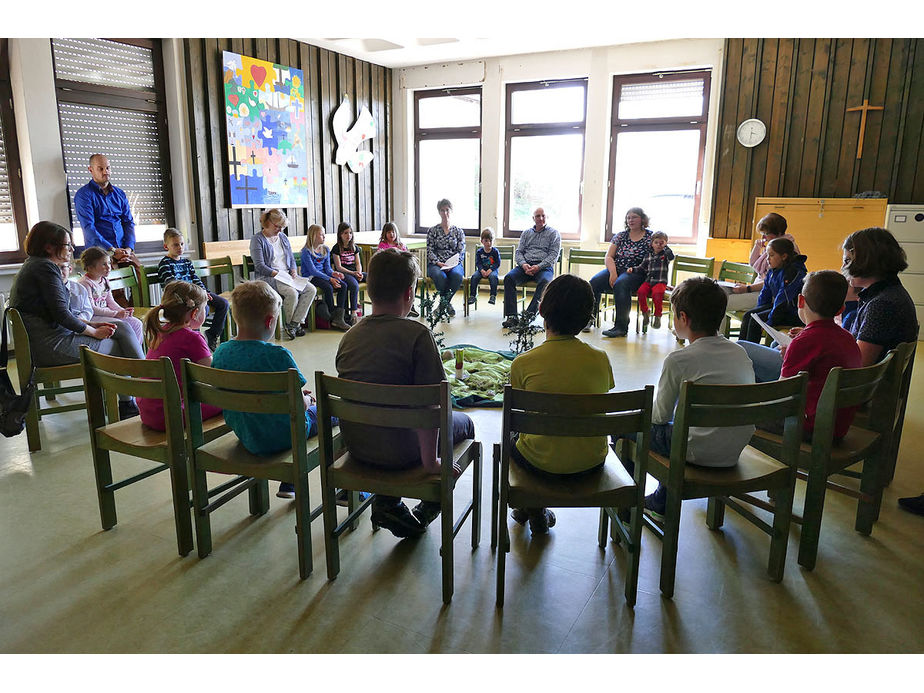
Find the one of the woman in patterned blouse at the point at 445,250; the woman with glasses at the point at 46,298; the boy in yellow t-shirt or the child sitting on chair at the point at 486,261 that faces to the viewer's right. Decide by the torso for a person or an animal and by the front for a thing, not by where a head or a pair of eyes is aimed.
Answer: the woman with glasses

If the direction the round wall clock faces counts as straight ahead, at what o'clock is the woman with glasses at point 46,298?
The woman with glasses is roughly at 1 o'clock from the round wall clock.

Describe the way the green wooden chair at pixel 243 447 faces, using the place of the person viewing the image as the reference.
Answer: facing away from the viewer and to the right of the viewer

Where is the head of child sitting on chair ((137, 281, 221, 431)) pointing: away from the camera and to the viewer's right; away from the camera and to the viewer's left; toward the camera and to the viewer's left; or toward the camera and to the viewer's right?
away from the camera and to the viewer's right

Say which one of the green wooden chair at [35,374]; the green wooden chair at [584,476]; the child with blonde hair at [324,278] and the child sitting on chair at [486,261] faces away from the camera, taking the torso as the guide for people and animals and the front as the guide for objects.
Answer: the green wooden chair at [584,476]

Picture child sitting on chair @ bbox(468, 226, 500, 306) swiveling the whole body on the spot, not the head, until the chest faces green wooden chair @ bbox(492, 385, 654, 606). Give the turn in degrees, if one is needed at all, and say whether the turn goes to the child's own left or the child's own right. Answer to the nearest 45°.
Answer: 0° — they already face it

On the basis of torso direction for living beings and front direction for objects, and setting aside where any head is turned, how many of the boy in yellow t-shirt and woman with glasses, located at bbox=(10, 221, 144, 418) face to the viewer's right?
1

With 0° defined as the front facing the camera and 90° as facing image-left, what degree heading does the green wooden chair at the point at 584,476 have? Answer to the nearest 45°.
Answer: approximately 180°

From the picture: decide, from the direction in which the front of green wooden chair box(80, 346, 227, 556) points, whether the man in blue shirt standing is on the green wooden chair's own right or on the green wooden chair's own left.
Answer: on the green wooden chair's own left

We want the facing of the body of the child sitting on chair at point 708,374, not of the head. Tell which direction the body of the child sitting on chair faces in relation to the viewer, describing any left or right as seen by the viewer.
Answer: facing away from the viewer and to the left of the viewer
